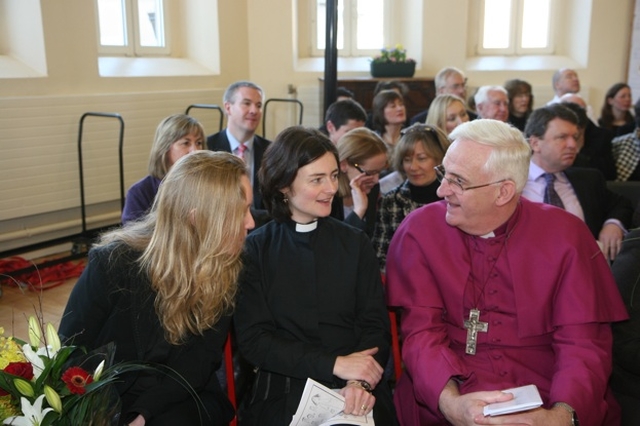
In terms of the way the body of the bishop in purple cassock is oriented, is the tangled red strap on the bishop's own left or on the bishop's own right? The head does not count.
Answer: on the bishop's own right

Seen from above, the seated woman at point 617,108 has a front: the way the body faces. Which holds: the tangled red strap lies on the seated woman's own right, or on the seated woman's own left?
on the seated woman's own right

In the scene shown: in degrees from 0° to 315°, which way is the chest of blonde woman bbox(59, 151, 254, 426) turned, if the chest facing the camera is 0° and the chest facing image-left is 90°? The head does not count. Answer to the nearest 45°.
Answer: approximately 270°

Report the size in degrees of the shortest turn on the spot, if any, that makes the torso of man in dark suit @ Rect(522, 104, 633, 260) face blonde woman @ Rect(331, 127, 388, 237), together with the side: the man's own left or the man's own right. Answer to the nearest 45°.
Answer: approximately 135° to the man's own right

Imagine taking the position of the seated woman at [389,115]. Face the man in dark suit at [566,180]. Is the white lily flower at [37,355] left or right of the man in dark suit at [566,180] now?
right

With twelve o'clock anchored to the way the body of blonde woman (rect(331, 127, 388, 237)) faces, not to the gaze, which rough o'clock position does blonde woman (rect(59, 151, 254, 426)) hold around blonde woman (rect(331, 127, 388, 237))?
blonde woman (rect(59, 151, 254, 426)) is roughly at 2 o'clock from blonde woman (rect(331, 127, 388, 237)).

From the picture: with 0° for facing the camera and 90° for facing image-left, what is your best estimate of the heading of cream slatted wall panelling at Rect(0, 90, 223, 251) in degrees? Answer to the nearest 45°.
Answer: approximately 315°

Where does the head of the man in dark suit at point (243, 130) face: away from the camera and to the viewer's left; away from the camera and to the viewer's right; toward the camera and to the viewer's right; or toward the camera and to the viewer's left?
toward the camera and to the viewer's right

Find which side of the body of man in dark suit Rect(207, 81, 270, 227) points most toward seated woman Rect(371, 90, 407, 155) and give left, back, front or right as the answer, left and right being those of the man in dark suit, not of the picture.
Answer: left

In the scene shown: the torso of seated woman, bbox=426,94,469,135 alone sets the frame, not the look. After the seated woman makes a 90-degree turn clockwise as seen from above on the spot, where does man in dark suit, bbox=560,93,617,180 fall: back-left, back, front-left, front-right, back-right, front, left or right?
back-left

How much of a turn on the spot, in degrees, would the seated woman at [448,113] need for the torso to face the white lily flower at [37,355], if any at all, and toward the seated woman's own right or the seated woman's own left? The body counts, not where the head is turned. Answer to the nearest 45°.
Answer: approximately 45° to the seated woman's own right

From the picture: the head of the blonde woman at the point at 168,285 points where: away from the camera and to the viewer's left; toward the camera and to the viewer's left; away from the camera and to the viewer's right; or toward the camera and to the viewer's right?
away from the camera and to the viewer's right

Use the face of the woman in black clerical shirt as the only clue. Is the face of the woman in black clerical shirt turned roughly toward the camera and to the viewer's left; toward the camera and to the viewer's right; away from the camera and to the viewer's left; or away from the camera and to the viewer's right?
toward the camera and to the viewer's right

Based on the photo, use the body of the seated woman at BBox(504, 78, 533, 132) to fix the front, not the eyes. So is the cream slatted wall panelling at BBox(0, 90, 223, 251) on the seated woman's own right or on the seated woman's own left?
on the seated woman's own right

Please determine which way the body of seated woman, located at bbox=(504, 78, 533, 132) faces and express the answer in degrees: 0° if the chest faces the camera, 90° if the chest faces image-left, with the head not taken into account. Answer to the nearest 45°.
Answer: approximately 315°
